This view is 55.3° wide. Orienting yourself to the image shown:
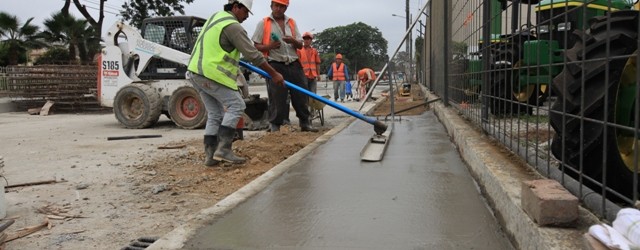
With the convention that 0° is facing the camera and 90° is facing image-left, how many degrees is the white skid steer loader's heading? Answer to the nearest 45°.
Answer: approximately 270°

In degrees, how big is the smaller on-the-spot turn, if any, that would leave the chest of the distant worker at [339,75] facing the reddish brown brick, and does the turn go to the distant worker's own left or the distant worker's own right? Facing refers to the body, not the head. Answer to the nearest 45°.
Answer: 0° — they already face it

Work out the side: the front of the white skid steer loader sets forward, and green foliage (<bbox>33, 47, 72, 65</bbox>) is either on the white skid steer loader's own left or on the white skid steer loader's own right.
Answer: on the white skid steer loader's own left

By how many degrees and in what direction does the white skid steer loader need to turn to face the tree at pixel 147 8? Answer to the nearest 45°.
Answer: approximately 90° to its left

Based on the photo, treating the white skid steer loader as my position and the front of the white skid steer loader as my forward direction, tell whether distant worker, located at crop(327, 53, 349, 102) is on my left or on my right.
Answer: on my left

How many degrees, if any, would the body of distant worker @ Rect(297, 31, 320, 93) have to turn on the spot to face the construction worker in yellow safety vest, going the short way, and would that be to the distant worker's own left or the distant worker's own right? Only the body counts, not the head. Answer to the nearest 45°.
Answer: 0° — they already face them

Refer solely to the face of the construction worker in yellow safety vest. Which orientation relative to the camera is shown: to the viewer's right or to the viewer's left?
to the viewer's right

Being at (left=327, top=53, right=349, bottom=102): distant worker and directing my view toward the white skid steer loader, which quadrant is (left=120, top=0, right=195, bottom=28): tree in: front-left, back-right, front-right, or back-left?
back-right

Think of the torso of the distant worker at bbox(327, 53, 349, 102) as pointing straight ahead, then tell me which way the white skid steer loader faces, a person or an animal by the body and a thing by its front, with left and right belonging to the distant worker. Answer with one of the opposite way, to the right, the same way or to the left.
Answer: to the left
